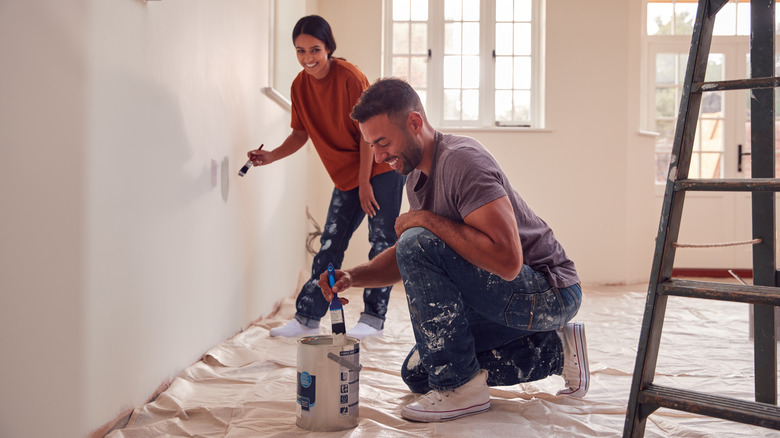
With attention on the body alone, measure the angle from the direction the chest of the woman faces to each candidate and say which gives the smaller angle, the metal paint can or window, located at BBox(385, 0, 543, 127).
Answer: the metal paint can

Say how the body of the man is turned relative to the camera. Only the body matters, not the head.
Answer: to the viewer's left

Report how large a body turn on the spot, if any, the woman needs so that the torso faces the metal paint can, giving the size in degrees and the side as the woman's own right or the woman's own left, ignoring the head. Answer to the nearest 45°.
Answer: approximately 45° to the woman's own left

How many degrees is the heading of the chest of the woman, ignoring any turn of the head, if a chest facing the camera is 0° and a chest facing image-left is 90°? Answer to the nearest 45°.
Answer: approximately 45°
